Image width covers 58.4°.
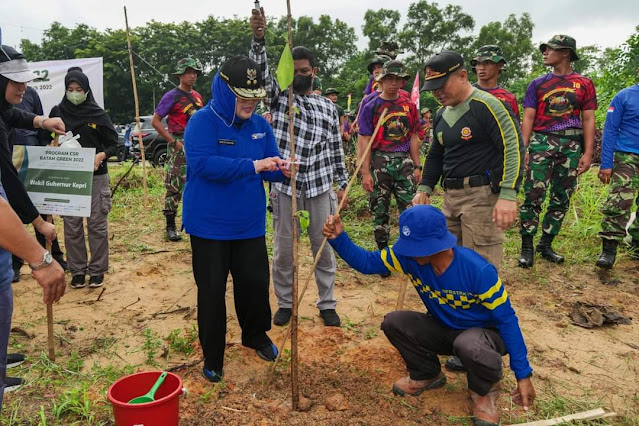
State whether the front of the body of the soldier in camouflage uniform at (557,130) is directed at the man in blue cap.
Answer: yes

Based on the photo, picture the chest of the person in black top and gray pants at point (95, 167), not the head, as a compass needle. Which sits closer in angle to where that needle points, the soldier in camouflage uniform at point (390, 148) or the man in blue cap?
the man in blue cap

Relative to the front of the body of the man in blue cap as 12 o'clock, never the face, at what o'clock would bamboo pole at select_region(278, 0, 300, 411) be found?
The bamboo pole is roughly at 1 o'clock from the man in blue cap.

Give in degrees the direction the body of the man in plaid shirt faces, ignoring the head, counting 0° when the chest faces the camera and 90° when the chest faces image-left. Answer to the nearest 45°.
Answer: approximately 0°

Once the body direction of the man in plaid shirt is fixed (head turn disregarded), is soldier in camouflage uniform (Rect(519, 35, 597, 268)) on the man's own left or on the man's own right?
on the man's own left

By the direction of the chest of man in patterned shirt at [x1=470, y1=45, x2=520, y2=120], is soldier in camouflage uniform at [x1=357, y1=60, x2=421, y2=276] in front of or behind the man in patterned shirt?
in front

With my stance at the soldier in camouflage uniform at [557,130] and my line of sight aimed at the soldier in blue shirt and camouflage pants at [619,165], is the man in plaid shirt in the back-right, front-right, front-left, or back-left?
back-right

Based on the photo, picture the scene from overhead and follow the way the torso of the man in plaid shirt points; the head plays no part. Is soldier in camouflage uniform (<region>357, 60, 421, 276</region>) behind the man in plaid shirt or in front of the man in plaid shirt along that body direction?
behind

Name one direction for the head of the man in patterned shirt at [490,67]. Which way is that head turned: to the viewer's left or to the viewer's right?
to the viewer's left
